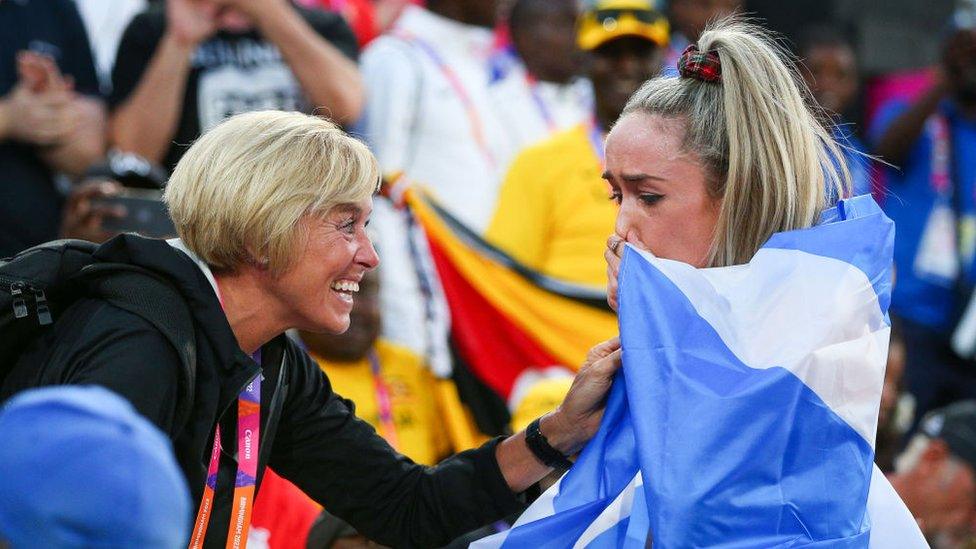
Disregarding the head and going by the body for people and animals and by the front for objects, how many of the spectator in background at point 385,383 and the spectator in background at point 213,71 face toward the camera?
2

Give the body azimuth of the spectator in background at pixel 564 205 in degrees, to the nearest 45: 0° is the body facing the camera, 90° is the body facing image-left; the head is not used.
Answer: approximately 0°

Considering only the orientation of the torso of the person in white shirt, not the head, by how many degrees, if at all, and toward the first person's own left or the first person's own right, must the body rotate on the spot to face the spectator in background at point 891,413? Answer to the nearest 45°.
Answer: approximately 45° to the first person's own left

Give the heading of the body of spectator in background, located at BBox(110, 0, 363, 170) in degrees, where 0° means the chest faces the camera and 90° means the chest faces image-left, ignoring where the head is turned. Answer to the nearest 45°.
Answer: approximately 0°

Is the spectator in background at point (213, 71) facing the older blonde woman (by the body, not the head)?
yes

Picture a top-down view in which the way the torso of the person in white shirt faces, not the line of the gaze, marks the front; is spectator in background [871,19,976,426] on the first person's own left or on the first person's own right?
on the first person's own left

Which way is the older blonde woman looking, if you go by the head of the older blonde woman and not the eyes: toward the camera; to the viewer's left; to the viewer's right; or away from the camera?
to the viewer's right

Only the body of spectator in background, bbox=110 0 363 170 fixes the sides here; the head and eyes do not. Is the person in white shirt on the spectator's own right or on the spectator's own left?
on the spectator's own left

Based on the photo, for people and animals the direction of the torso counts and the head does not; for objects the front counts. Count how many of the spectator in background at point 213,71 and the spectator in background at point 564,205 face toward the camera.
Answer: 2
